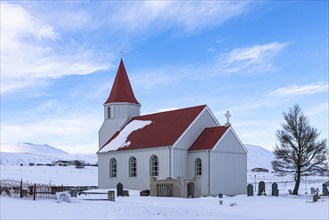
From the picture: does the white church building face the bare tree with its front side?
no

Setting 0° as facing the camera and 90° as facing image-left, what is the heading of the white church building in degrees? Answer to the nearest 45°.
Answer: approximately 135°

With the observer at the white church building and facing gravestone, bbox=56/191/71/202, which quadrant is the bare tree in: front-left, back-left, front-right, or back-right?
back-left

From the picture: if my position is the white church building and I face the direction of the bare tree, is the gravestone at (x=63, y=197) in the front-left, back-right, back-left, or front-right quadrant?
back-right

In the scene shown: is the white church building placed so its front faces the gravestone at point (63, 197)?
no
